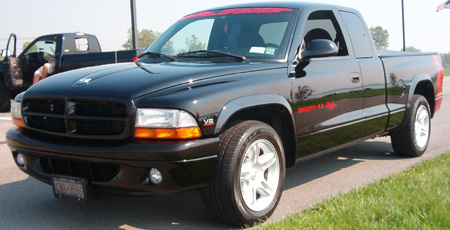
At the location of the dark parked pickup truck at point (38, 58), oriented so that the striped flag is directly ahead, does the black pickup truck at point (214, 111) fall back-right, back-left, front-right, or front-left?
back-right

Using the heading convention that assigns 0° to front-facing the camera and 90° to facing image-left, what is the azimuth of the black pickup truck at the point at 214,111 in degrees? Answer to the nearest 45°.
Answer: approximately 45°

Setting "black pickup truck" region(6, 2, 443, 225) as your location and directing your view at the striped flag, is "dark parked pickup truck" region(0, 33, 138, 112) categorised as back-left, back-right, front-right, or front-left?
front-left

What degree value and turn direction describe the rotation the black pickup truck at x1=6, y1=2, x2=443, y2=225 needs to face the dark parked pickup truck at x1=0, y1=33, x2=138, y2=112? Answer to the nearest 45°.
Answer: approximately 90° to its right

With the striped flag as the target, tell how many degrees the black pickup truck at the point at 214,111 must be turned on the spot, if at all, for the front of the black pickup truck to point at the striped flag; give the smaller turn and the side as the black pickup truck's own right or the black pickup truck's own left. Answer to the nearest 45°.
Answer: approximately 180°

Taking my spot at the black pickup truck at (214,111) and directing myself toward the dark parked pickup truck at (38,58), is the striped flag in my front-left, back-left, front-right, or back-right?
front-right
